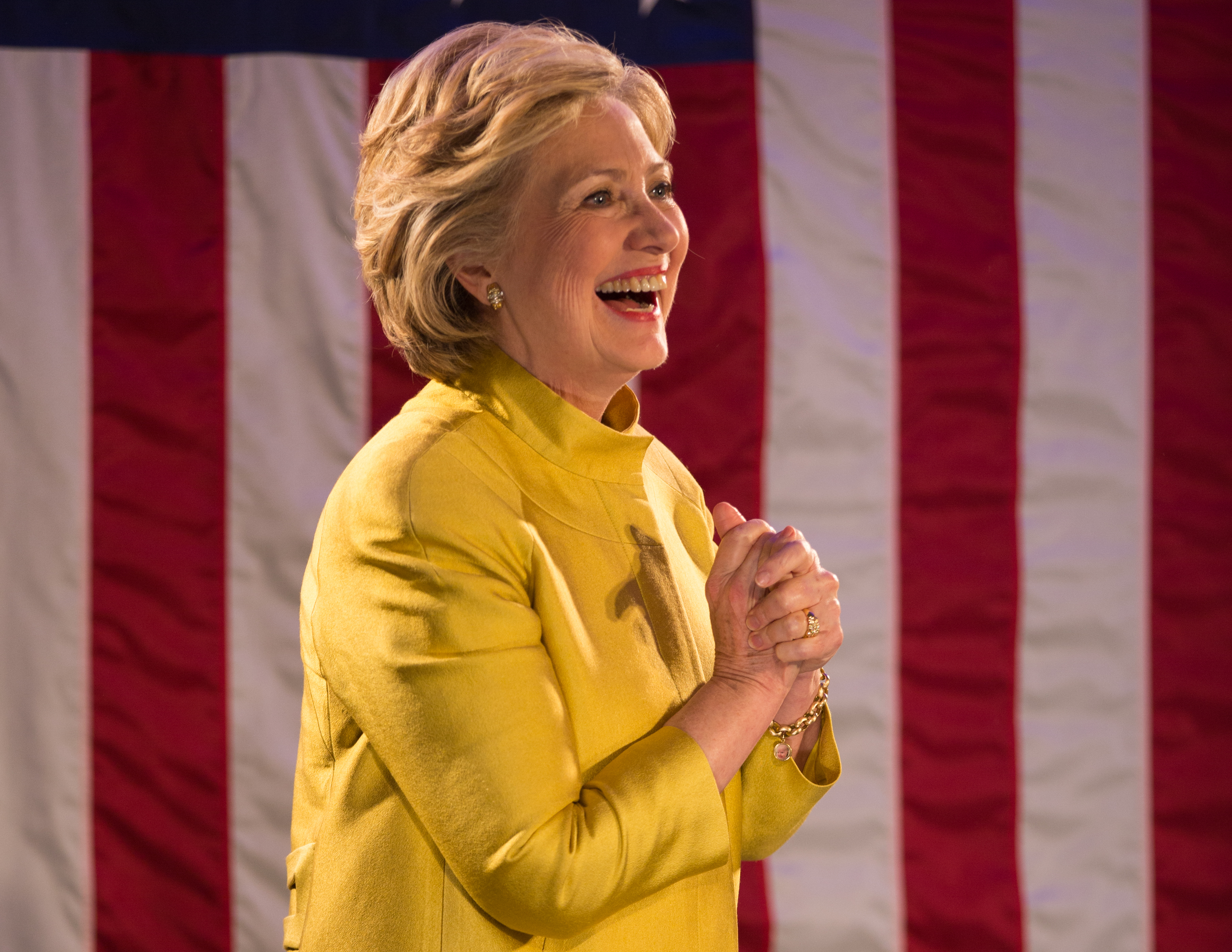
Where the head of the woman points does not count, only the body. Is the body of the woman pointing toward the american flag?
no

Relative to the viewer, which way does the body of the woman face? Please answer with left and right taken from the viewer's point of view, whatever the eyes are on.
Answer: facing the viewer and to the right of the viewer

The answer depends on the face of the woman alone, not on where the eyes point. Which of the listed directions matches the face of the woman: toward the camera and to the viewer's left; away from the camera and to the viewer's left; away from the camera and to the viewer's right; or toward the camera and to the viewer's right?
toward the camera and to the viewer's right
